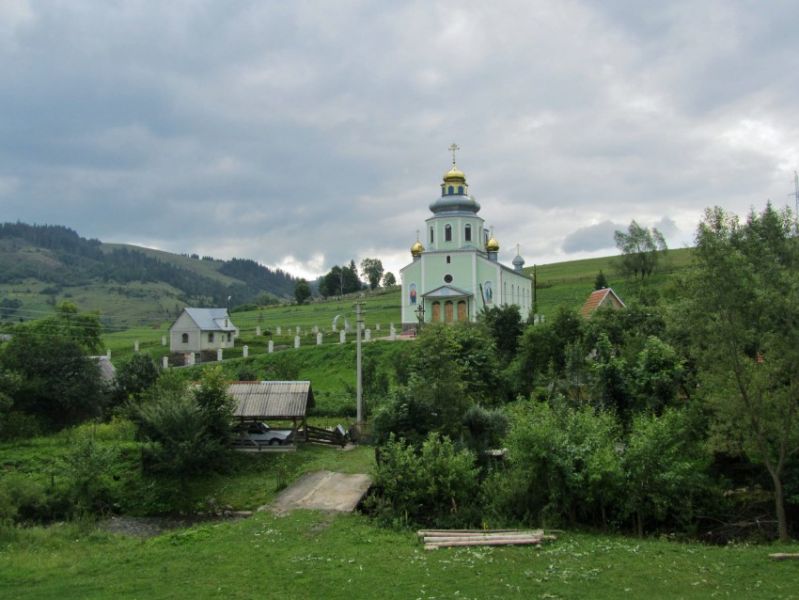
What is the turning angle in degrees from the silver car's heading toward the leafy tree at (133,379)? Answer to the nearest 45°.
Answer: approximately 135° to its left

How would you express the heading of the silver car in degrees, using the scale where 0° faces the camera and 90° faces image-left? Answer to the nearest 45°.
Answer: approximately 270°

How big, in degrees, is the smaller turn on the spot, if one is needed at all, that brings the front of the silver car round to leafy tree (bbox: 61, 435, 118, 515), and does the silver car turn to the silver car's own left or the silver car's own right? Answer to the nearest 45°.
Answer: approximately 135° to the silver car's own right

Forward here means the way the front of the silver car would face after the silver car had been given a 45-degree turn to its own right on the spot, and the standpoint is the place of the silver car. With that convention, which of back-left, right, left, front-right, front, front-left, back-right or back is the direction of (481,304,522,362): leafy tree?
left

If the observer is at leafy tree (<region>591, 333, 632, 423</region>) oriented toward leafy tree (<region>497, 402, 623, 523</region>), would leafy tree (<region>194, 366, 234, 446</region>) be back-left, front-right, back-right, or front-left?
front-right

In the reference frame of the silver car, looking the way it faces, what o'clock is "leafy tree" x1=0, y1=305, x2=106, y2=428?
The leafy tree is roughly at 7 o'clock from the silver car.

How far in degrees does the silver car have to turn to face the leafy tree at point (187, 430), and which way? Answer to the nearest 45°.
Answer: approximately 135° to its right

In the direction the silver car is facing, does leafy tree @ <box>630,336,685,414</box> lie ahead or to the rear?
ahead

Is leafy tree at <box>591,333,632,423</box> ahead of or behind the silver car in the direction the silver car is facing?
ahead

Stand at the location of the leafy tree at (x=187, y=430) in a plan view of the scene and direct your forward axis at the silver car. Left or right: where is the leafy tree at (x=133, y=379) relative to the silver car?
left
